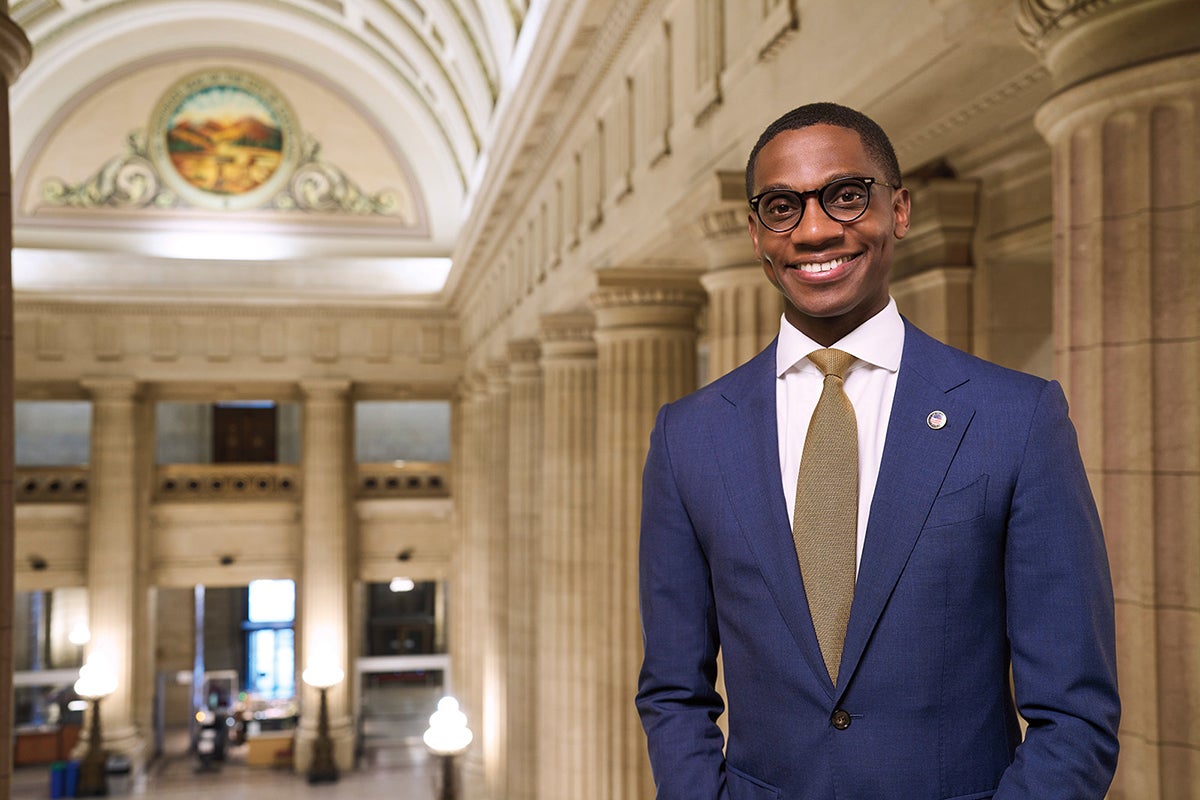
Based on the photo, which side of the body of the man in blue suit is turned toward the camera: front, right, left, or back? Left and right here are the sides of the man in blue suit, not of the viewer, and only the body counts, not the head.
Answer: front

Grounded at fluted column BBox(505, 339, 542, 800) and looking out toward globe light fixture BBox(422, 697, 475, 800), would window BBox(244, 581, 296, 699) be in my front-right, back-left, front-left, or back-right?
back-right

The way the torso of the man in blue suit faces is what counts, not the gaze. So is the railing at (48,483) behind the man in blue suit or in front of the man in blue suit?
behind

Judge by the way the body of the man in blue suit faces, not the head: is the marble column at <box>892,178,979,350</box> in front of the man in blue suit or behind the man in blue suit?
behind

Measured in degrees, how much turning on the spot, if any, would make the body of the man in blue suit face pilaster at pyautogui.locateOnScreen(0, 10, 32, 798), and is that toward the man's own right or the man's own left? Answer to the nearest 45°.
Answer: approximately 135° to the man's own right

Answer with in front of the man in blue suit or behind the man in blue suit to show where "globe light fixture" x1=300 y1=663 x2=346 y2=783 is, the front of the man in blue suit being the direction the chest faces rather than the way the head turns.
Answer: behind

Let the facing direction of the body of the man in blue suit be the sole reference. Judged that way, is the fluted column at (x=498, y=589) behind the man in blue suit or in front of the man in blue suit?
behind
